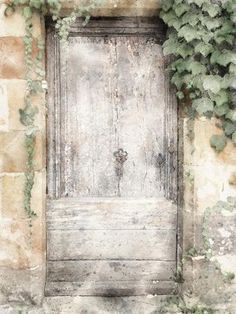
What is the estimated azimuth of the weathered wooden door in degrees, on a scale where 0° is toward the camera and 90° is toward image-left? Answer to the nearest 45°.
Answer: approximately 0°
